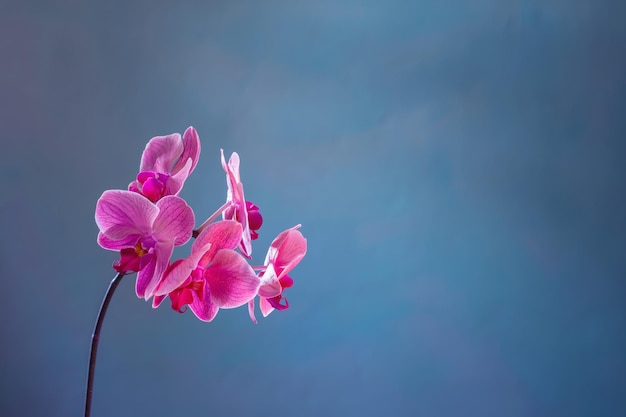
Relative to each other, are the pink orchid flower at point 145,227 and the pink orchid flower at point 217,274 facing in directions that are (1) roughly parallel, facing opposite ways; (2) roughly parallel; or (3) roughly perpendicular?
roughly parallel

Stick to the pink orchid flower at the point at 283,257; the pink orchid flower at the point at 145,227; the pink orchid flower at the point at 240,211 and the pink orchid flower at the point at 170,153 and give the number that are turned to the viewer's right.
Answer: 2

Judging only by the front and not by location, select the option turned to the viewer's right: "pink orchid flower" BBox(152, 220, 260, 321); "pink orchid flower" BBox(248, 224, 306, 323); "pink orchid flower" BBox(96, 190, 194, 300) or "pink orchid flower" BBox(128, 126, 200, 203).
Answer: "pink orchid flower" BBox(248, 224, 306, 323)

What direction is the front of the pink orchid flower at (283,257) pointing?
to the viewer's right

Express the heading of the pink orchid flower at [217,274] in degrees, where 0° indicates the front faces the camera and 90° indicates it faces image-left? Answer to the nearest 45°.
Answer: approximately 45°

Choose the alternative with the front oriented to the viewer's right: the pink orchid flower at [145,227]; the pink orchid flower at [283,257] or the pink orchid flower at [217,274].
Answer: the pink orchid flower at [283,257]

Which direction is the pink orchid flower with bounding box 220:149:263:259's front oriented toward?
to the viewer's right

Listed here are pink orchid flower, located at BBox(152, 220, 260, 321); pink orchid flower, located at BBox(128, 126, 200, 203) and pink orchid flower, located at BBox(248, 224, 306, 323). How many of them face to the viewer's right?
1

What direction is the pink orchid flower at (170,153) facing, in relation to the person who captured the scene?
facing the viewer and to the left of the viewer

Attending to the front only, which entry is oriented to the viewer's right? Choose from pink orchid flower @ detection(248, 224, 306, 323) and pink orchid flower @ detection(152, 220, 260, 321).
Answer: pink orchid flower @ detection(248, 224, 306, 323)

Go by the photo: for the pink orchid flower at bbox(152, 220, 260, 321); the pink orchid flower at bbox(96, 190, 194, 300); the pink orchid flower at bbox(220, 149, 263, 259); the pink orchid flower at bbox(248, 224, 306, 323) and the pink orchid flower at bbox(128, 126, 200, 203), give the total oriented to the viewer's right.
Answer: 2

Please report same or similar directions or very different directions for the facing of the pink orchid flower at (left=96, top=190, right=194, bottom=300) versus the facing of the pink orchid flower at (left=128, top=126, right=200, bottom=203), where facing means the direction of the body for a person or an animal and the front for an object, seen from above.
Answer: same or similar directions

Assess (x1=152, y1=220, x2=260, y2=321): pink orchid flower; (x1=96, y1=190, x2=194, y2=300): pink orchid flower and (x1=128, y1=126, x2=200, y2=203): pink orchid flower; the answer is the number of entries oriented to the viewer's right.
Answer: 0
